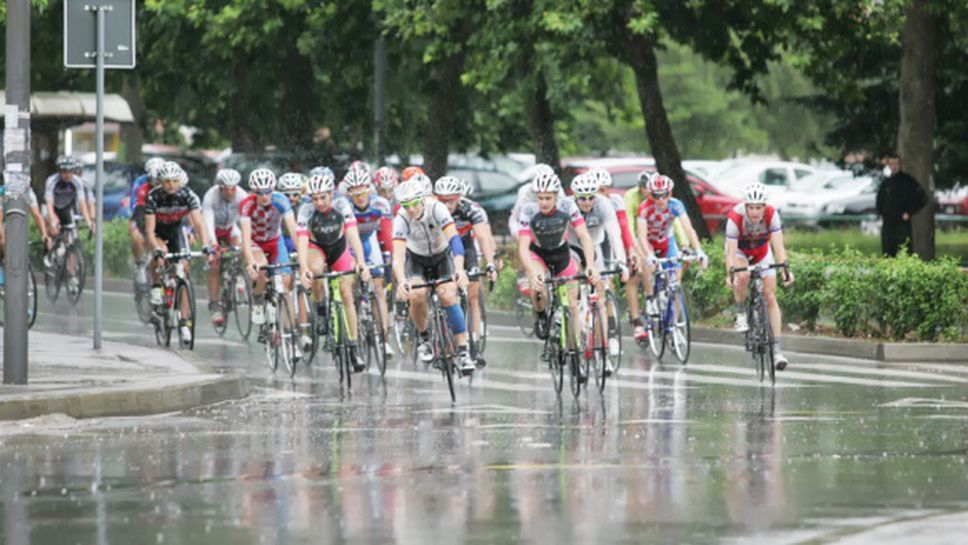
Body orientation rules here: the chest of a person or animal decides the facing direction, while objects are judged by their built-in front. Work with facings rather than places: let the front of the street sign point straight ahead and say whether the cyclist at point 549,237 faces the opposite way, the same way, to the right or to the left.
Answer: the opposite way

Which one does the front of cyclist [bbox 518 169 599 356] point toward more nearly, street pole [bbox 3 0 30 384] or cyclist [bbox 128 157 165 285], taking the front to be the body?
the street pole

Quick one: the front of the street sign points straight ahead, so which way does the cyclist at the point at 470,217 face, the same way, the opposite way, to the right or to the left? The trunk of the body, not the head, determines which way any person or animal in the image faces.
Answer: the opposite way

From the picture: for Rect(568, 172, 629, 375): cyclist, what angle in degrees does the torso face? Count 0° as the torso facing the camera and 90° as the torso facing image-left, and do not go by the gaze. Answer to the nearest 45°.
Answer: approximately 0°

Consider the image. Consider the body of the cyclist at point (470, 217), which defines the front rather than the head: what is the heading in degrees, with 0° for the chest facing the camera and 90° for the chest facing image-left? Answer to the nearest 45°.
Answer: approximately 0°

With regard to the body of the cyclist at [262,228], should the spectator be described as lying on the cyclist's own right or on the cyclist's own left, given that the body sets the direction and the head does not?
on the cyclist's own left

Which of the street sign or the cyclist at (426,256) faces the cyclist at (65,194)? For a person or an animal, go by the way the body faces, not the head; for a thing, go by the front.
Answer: the street sign

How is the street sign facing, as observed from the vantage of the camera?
facing away from the viewer
